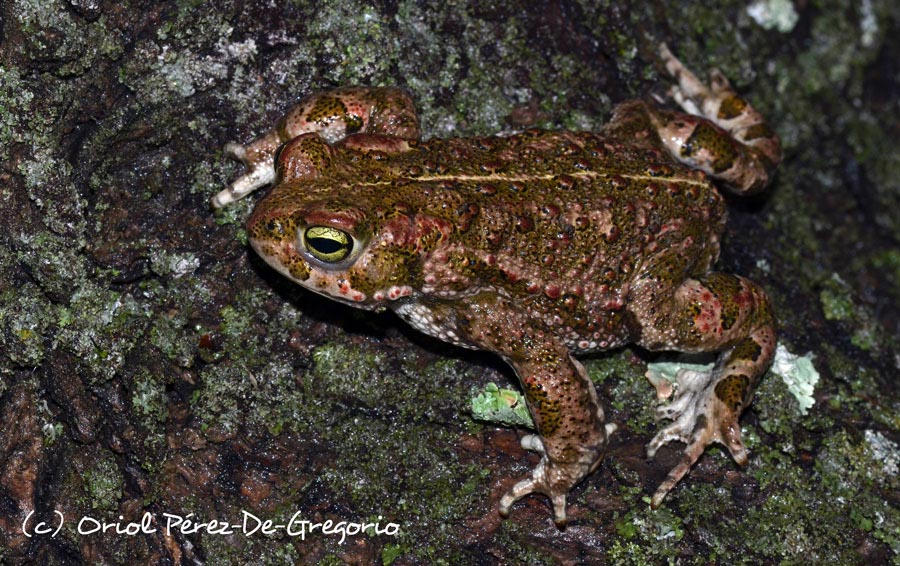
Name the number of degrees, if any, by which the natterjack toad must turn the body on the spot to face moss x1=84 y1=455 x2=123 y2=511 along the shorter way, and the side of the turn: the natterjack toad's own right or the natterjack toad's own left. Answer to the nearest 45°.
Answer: approximately 45° to the natterjack toad's own left

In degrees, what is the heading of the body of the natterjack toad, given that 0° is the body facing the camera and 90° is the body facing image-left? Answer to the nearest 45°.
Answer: approximately 90°
